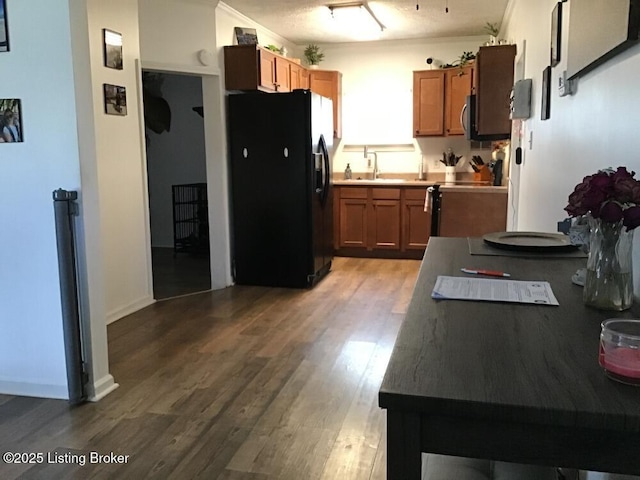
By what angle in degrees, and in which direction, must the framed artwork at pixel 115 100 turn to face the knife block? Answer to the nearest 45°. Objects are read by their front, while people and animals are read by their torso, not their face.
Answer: approximately 45° to its left

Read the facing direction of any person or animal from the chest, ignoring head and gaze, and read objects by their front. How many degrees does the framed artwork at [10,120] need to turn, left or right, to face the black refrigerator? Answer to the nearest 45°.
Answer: approximately 135° to its left

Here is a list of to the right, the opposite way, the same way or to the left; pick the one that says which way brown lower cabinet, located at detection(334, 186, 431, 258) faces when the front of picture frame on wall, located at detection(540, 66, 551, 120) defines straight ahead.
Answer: to the left

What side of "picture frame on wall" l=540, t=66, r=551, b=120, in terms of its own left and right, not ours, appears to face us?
left

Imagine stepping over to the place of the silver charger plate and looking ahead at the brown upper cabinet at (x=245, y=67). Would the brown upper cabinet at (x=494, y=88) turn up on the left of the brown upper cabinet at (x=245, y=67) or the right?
right

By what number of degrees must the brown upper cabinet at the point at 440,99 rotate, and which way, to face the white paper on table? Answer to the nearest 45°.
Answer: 0° — it already faces it

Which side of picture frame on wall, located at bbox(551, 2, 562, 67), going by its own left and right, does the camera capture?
left

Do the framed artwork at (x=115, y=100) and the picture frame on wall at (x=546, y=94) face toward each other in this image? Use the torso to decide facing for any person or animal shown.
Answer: yes

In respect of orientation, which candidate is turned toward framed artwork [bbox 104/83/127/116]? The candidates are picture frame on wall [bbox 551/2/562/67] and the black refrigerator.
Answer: the picture frame on wall

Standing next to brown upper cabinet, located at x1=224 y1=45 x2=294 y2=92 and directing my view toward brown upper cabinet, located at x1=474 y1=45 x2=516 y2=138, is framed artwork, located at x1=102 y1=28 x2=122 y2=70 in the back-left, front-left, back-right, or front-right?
back-right

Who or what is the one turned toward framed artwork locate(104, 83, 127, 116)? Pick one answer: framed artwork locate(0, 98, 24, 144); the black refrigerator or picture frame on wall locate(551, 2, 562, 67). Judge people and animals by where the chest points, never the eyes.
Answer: the picture frame on wall

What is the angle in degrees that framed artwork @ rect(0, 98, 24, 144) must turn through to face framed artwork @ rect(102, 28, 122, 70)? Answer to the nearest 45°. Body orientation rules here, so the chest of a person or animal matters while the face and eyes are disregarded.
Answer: approximately 135° to its left

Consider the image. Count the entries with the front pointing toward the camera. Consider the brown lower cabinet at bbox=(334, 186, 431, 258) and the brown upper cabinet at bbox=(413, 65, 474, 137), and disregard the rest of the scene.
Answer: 2

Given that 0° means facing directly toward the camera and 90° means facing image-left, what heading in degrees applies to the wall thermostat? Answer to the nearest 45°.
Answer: approximately 45°
